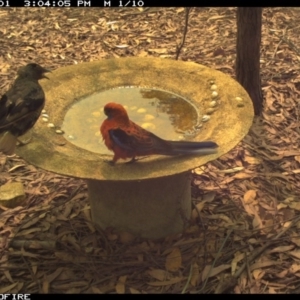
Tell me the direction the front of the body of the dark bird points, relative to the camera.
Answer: to the viewer's right

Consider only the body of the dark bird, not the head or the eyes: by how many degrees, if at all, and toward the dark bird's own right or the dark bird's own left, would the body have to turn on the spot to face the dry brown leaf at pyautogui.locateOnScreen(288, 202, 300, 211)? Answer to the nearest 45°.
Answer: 0° — it already faces it
